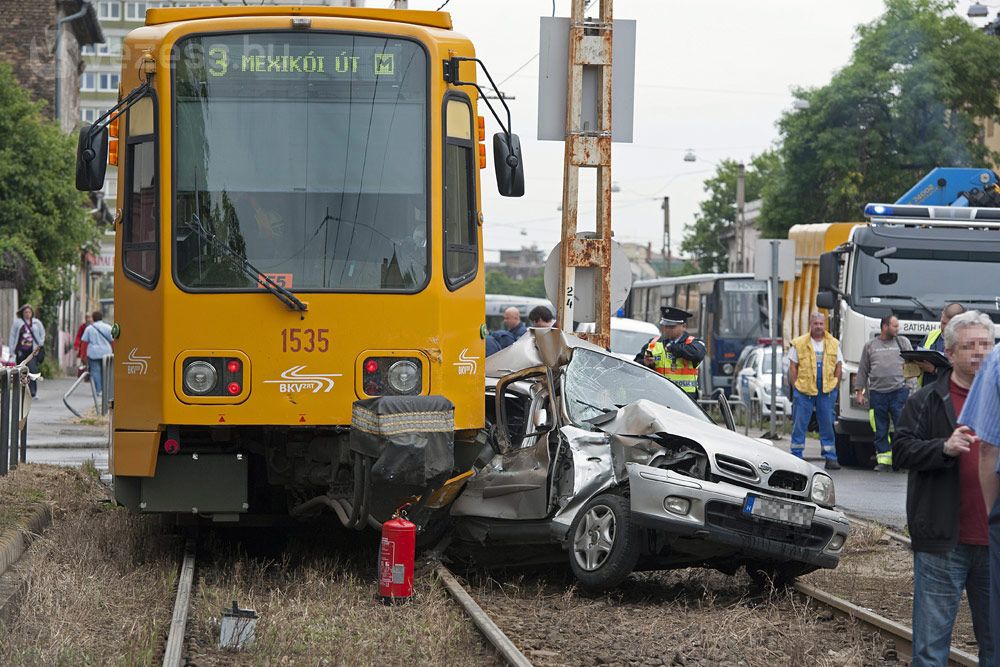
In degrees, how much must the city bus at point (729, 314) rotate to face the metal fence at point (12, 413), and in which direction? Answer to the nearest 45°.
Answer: approximately 45° to its right

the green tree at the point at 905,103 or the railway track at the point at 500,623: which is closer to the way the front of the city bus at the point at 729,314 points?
the railway track

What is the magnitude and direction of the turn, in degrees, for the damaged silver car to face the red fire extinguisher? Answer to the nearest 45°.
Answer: approximately 90° to its right

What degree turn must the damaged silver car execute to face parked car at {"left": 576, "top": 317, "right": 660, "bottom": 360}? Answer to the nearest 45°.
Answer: approximately 135° to its left

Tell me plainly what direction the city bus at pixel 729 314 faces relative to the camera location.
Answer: facing the viewer and to the right of the viewer

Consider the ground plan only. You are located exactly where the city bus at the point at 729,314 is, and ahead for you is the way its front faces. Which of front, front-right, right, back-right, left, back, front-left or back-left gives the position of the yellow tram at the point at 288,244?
front-right
